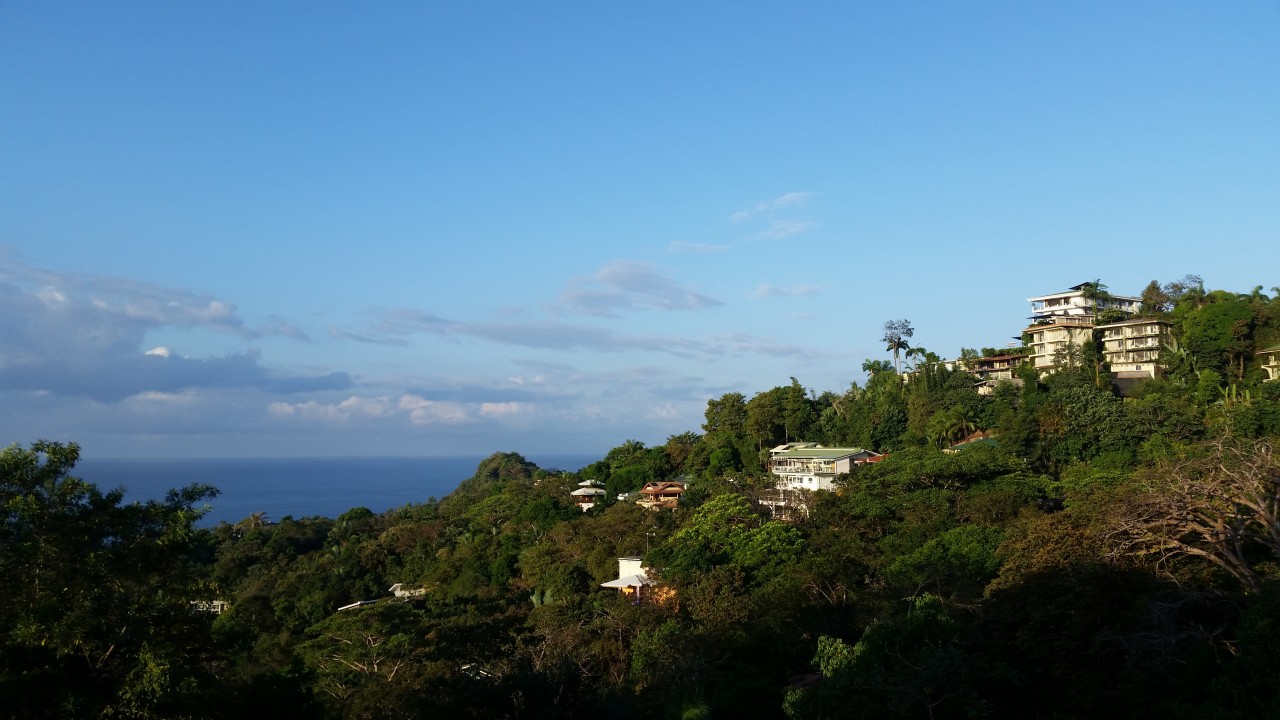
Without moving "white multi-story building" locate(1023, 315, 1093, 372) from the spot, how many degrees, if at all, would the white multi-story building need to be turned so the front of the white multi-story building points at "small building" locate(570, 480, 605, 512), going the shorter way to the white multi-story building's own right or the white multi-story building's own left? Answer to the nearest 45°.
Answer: approximately 45° to the white multi-story building's own right

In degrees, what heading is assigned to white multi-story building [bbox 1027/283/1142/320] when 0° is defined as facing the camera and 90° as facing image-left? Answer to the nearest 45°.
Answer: approximately 45°

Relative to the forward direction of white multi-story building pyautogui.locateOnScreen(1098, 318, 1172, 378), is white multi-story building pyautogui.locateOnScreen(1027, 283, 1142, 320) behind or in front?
behind

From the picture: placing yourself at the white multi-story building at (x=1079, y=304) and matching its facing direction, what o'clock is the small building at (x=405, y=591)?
The small building is roughly at 12 o'clock from the white multi-story building.

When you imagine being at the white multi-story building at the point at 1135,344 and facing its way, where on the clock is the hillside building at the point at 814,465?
The hillside building is roughly at 2 o'clock from the white multi-story building.

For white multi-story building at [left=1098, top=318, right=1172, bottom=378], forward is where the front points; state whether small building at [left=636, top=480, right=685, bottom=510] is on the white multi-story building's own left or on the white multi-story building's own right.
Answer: on the white multi-story building's own right

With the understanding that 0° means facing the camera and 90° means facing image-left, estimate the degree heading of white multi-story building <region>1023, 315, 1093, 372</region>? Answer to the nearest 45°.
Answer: approximately 45°

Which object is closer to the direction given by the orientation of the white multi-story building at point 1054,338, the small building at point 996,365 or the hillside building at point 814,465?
the hillside building

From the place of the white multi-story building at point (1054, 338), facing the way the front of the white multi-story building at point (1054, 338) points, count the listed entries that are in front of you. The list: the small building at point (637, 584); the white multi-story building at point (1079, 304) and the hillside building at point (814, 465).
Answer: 2
